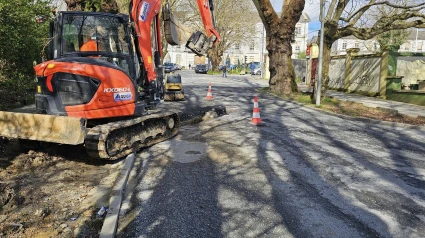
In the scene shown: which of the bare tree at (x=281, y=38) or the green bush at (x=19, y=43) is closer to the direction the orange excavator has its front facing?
the bare tree

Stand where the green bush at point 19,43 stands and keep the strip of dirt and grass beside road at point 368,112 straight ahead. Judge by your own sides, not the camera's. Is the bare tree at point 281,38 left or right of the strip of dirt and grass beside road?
left

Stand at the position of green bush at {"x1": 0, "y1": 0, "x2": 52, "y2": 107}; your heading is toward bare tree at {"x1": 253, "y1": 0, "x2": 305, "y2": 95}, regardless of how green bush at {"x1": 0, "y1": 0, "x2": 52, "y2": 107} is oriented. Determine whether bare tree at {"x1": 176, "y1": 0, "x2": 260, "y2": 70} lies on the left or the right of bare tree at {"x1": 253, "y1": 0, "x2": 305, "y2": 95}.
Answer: left

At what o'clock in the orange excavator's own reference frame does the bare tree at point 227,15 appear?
The bare tree is roughly at 11 o'clock from the orange excavator.

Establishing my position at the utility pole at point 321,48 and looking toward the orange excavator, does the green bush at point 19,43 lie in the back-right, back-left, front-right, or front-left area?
front-right

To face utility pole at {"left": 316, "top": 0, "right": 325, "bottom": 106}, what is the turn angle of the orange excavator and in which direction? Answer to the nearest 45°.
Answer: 0° — it already faces it

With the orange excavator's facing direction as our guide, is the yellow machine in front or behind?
in front

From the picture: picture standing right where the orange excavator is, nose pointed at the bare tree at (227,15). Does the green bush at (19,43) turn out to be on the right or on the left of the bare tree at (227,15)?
left

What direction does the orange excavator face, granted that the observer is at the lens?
facing away from the viewer and to the right of the viewer

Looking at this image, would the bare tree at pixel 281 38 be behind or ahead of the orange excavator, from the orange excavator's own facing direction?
ahead

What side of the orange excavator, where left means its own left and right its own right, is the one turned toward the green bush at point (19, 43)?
left
